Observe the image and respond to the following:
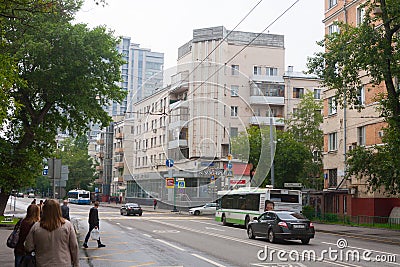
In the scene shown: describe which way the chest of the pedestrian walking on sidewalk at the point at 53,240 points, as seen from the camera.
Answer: away from the camera

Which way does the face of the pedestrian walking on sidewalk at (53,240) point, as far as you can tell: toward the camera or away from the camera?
away from the camera
